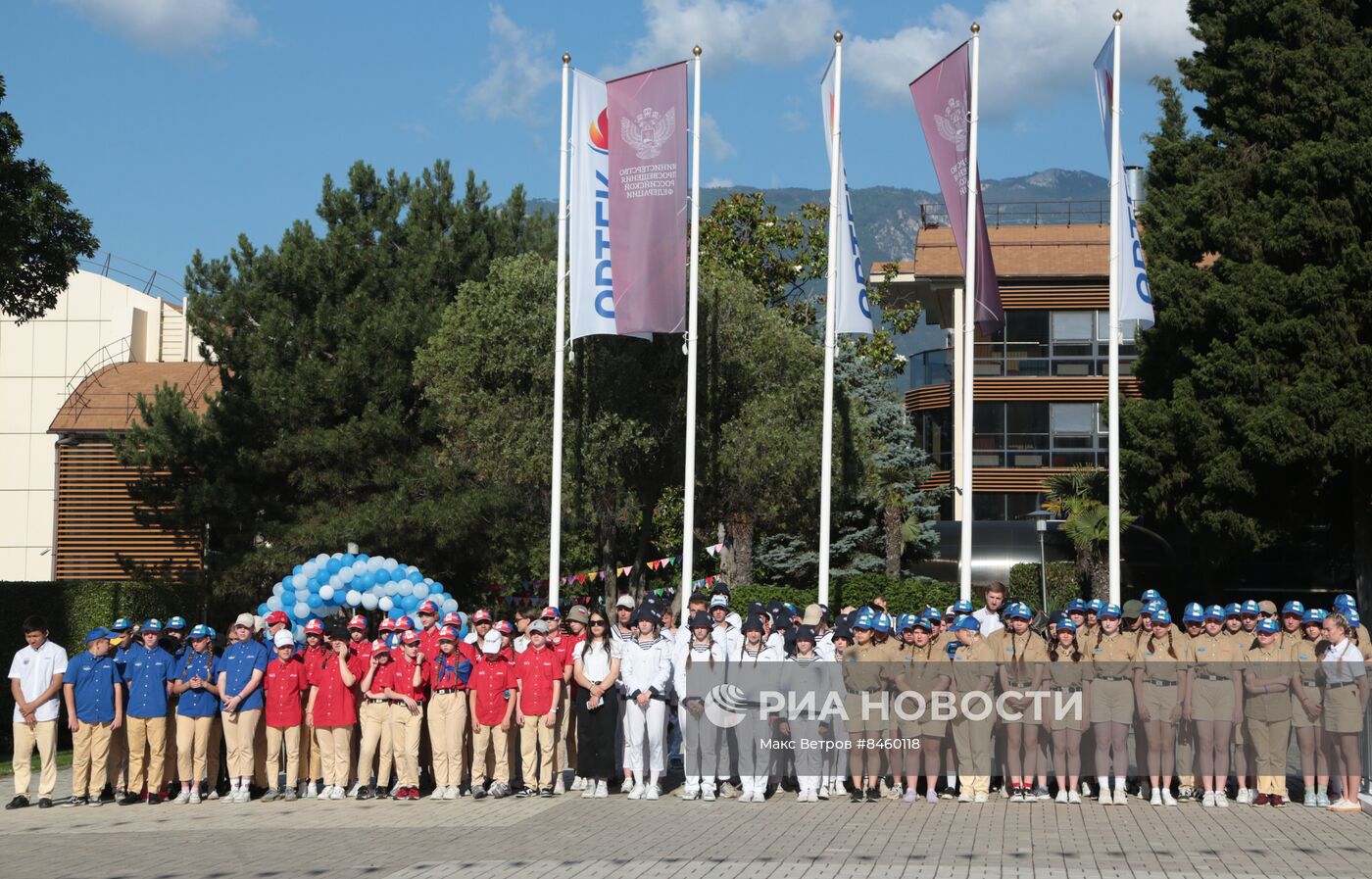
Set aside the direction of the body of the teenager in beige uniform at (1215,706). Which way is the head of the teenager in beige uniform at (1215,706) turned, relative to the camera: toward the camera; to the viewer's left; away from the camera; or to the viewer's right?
toward the camera

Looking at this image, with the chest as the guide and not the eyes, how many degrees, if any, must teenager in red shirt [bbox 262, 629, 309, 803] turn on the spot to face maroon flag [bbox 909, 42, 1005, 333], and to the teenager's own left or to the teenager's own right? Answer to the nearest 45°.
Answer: approximately 90° to the teenager's own left

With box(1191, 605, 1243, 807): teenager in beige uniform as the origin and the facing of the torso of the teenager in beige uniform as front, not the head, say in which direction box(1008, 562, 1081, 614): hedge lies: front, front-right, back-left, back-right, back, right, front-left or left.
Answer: back

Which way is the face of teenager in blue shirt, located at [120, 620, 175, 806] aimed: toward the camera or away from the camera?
toward the camera

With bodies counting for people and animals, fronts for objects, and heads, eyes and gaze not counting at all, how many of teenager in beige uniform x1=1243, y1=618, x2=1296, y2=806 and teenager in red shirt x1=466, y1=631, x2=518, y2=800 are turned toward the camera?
2

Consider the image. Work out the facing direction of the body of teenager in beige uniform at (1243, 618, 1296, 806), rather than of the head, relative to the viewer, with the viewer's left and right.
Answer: facing the viewer

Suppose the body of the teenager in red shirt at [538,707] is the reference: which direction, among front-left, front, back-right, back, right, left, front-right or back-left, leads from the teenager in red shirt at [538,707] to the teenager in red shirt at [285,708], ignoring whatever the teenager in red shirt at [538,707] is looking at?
right

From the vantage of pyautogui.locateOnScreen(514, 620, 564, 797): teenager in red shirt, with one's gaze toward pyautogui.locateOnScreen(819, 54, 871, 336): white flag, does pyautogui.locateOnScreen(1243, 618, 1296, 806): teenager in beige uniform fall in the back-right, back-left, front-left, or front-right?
front-right

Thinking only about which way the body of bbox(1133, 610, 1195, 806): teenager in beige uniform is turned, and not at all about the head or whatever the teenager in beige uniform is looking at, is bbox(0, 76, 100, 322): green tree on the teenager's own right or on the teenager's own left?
on the teenager's own right

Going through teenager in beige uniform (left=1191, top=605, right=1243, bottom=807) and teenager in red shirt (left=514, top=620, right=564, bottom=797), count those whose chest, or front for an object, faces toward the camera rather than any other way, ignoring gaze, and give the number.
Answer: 2

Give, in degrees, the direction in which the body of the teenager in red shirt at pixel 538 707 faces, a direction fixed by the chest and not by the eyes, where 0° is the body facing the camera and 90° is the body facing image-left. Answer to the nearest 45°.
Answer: approximately 0°

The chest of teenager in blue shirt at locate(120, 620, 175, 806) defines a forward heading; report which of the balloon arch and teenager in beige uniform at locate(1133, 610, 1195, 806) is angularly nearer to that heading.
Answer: the teenager in beige uniform

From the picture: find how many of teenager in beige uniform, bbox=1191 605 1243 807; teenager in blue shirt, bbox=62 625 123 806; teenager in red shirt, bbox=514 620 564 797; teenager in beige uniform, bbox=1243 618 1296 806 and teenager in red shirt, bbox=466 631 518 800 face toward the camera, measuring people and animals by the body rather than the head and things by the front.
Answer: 5

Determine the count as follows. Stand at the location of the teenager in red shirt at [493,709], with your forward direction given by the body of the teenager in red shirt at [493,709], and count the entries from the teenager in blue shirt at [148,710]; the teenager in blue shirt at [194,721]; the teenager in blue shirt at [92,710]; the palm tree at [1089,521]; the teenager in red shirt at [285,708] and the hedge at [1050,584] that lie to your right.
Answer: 4

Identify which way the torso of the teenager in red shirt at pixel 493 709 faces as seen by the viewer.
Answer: toward the camera
